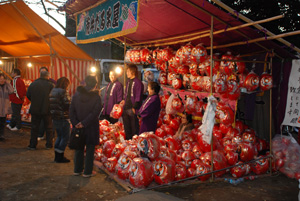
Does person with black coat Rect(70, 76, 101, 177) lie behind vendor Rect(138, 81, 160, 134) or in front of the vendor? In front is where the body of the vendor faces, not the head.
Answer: in front

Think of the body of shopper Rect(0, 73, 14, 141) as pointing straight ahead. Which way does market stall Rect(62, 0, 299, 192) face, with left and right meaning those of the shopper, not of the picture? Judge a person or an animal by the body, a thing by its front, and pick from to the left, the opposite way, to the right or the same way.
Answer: to the right

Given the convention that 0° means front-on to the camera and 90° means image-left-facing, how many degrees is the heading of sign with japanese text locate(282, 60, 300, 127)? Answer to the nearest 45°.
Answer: approximately 0°

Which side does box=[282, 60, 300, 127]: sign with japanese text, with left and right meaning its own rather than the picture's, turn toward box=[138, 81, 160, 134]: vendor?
right

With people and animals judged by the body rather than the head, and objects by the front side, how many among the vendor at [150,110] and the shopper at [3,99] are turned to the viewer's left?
1

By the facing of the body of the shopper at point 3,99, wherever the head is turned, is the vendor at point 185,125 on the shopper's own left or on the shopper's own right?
on the shopper's own left

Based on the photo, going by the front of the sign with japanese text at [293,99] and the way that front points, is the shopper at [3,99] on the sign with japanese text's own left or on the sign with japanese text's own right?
on the sign with japanese text's own right

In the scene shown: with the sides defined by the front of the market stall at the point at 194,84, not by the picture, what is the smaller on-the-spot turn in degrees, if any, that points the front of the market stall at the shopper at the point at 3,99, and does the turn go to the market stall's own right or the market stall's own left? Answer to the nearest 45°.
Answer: approximately 45° to the market stall's own right

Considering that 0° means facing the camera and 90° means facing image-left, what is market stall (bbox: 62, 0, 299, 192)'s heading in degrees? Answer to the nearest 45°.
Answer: approximately 45°

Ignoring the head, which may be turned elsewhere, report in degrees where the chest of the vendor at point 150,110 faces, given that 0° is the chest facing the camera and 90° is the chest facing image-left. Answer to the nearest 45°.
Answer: approximately 90°

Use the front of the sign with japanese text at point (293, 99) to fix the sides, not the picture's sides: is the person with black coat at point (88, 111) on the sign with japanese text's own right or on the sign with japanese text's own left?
on the sign with japanese text's own right

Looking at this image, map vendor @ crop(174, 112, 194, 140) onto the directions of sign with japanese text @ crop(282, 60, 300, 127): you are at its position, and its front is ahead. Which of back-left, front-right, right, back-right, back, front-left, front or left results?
right

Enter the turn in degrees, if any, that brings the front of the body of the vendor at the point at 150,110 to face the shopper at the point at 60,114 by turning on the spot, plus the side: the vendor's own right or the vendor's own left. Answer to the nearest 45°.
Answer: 0° — they already face them

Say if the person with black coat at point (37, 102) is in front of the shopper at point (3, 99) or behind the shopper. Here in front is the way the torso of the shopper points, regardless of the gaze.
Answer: in front

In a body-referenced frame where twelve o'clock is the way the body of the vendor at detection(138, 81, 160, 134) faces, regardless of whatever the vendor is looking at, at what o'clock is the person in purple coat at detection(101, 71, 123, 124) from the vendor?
The person in purple coat is roughly at 2 o'clock from the vendor.
